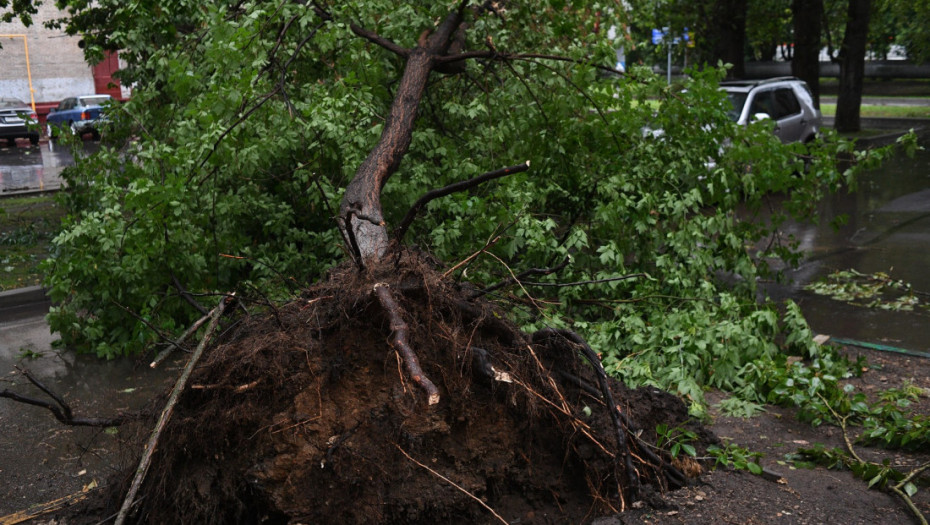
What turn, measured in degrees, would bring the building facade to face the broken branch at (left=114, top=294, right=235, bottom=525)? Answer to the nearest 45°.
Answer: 0° — it already faces it

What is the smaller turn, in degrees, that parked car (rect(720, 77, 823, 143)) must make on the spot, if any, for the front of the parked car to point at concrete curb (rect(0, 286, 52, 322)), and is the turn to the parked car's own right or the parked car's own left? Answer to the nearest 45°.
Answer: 0° — it already faces it

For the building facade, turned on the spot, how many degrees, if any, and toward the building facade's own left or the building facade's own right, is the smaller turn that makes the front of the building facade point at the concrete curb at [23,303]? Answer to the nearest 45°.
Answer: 0° — it already faces it

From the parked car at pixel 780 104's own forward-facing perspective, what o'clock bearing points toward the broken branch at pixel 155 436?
The broken branch is roughly at 11 o'clock from the parked car.

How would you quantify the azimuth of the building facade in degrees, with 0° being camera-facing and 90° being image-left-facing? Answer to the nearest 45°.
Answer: approximately 0°

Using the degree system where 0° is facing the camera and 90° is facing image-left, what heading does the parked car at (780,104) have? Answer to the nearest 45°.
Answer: approximately 45°

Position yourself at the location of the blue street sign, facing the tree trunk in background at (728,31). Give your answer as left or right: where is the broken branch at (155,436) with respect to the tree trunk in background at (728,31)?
right

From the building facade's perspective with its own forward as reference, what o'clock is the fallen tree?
The fallen tree is roughly at 12 o'clock from the building facade.

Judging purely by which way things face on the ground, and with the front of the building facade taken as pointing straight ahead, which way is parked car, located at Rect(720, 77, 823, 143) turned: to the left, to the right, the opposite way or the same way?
to the right

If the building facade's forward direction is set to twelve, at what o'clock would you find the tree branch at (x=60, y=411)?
The tree branch is roughly at 12 o'clock from the building facade.
